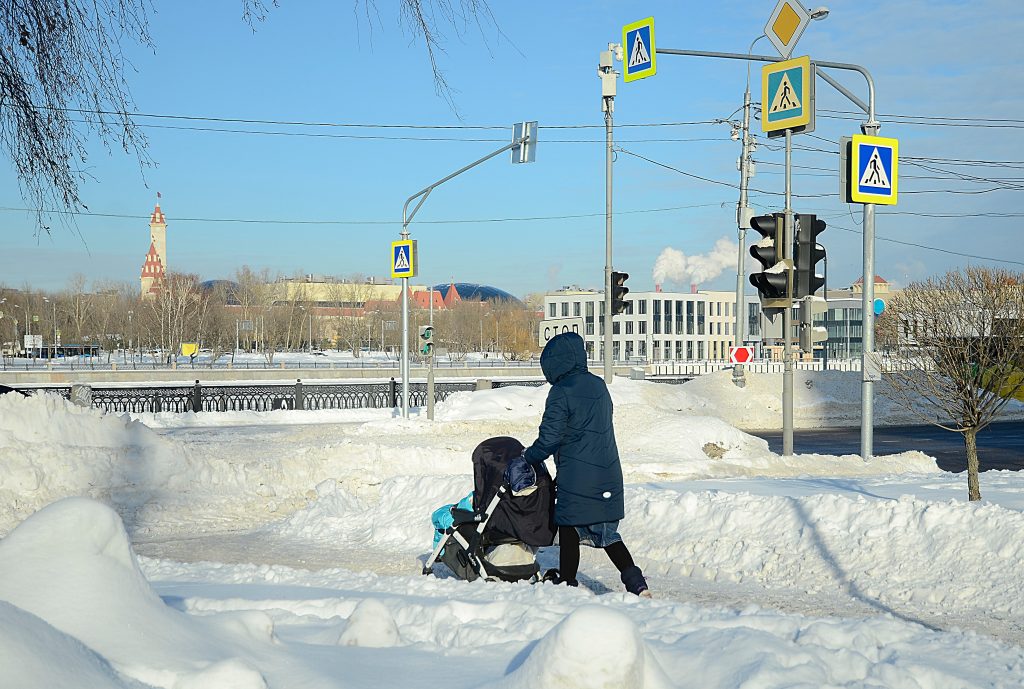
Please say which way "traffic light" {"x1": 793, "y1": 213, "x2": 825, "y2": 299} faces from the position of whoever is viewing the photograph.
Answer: facing to the right of the viewer

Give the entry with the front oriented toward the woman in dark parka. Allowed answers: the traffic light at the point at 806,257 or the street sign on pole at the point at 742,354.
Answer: the street sign on pole

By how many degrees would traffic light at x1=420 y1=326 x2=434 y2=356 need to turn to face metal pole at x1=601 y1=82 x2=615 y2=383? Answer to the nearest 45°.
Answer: approximately 90° to its left

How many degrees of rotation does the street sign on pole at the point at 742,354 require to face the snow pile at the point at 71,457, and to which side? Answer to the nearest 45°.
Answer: approximately 45° to its right

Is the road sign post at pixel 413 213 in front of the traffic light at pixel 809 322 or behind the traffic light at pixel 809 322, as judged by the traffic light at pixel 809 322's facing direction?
behind
